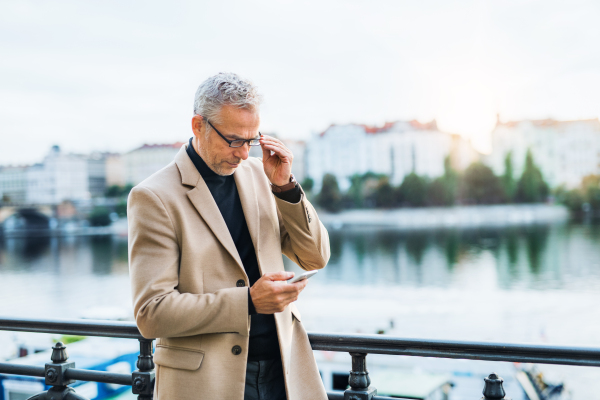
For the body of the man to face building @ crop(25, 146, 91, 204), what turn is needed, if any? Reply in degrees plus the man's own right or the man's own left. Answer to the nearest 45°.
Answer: approximately 135° to the man's own left

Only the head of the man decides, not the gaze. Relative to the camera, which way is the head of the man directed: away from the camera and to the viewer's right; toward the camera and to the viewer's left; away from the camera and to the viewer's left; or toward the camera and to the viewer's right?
toward the camera and to the viewer's right

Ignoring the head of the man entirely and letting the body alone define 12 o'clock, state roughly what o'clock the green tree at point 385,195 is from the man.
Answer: The green tree is roughly at 8 o'clock from the man.

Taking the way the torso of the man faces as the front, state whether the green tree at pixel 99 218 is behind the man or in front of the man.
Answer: behind

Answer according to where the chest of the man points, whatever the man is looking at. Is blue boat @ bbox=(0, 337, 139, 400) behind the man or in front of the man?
behind

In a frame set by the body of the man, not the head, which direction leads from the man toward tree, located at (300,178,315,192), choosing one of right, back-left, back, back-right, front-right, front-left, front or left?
back-left

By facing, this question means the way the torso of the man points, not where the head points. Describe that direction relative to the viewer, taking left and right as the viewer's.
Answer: facing the viewer and to the right of the viewer

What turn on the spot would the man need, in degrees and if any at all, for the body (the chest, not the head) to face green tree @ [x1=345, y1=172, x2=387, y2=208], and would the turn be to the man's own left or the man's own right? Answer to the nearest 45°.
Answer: approximately 135° to the man's own left

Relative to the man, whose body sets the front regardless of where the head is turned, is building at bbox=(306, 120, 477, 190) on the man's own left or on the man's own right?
on the man's own left

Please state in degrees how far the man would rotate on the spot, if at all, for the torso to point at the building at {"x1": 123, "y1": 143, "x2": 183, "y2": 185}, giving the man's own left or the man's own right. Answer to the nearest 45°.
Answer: approximately 135° to the man's own left

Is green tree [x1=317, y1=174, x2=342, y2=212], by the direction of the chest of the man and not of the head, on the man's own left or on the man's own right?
on the man's own left
